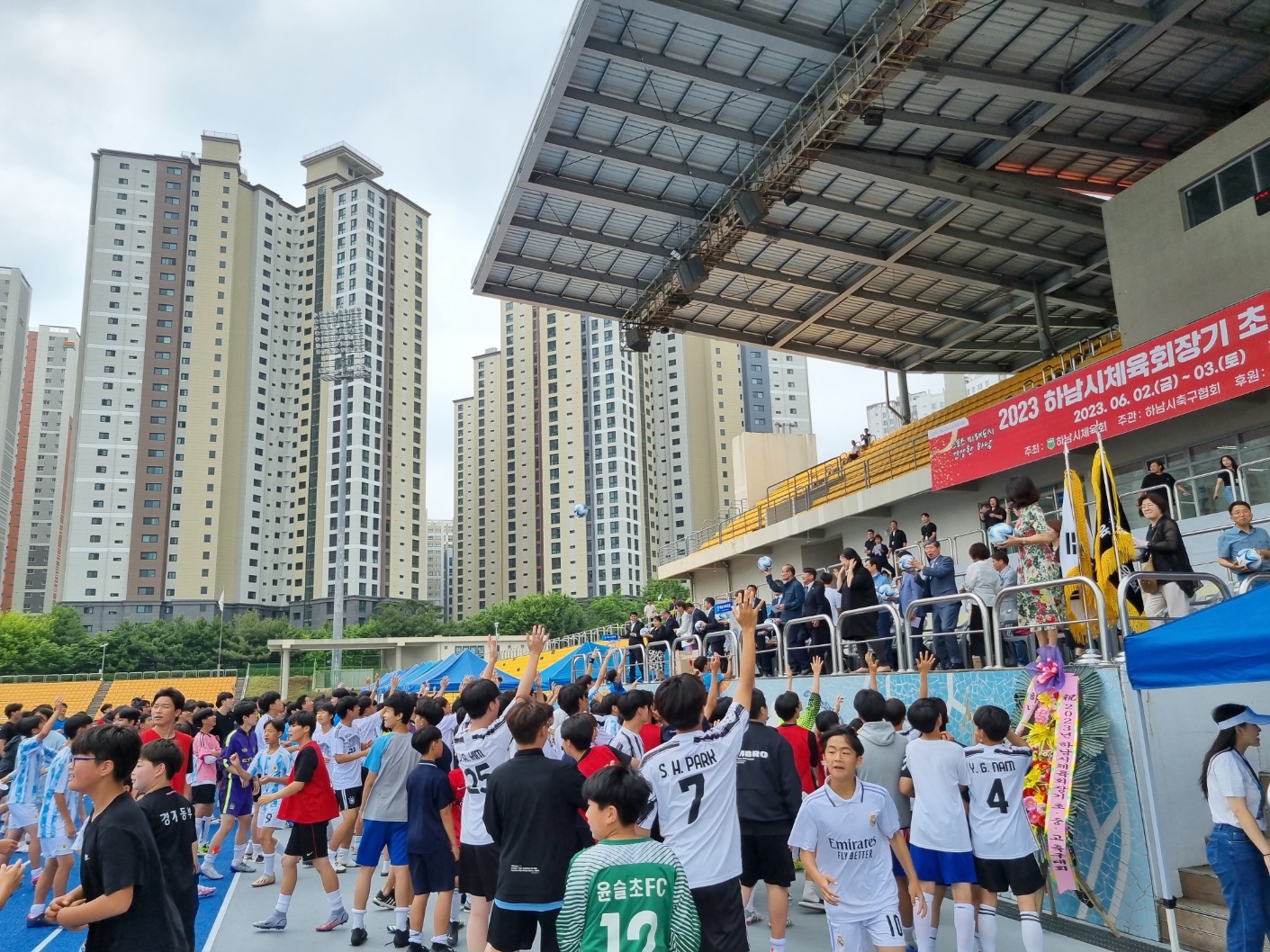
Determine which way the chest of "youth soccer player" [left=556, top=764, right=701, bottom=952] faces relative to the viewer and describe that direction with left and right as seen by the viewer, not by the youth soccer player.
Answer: facing away from the viewer

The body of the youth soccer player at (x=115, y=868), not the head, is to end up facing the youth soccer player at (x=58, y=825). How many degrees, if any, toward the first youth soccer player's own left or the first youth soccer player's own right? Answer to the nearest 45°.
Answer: approximately 90° to the first youth soccer player's own right

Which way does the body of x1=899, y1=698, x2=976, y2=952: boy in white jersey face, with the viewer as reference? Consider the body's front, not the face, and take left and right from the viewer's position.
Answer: facing away from the viewer

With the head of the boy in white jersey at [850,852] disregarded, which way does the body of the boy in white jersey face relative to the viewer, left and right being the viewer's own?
facing the viewer

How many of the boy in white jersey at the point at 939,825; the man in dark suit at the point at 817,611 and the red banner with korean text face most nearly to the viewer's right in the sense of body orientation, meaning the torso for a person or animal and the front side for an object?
0

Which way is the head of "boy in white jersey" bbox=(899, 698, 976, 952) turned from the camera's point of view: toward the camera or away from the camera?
away from the camera

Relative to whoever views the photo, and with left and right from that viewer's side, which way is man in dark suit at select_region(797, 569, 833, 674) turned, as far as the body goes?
facing the viewer and to the left of the viewer

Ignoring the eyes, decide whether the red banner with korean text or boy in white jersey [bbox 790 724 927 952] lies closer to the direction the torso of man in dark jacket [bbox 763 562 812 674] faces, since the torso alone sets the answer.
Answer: the boy in white jersey

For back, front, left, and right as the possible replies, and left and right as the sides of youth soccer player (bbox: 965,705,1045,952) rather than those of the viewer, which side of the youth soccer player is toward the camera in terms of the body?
back
